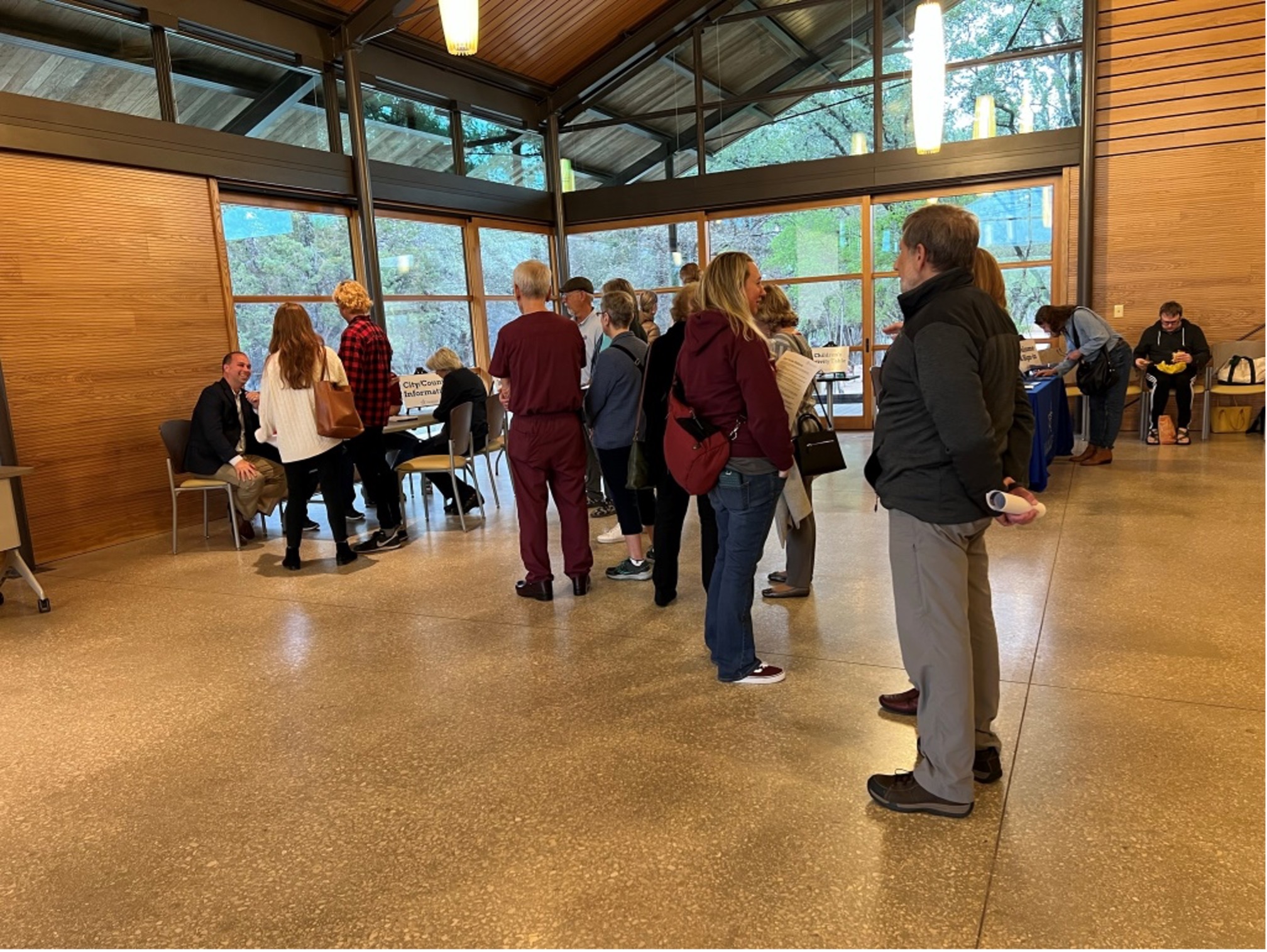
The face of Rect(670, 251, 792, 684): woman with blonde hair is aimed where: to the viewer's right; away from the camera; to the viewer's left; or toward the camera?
to the viewer's right

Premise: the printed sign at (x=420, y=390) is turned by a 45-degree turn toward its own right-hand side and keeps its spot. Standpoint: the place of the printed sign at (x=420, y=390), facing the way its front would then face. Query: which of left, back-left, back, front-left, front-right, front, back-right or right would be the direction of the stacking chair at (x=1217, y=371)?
back-left

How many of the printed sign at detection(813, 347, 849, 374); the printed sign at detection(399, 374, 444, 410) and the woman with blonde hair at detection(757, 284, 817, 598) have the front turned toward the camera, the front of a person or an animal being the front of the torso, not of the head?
2

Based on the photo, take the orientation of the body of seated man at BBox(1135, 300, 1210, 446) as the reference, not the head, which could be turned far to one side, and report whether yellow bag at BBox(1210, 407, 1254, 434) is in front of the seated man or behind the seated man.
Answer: behind

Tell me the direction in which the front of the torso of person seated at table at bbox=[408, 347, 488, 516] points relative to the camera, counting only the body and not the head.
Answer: to the viewer's left

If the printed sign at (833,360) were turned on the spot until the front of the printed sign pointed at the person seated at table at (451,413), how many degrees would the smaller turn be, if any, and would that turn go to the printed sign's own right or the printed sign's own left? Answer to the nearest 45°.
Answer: approximately 45° to the printed sign's own right

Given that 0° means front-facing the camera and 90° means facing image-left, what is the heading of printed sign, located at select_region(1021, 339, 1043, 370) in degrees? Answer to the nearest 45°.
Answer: approximately 0°

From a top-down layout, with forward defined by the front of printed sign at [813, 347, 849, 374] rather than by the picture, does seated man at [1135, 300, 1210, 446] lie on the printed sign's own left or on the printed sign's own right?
on the printed sign's own left

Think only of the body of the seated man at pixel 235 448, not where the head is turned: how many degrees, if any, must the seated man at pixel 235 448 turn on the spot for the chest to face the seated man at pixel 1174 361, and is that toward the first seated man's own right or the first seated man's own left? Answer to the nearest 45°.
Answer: approximately 45° to the first seated man's own left

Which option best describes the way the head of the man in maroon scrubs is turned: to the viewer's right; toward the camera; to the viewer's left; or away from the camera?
away from the camera

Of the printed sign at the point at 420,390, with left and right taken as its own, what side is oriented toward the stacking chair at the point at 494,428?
left
